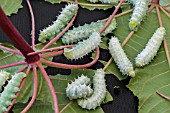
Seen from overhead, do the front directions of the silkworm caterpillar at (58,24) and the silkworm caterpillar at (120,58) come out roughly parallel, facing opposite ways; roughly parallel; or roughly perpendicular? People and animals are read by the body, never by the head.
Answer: roughly perpendicular

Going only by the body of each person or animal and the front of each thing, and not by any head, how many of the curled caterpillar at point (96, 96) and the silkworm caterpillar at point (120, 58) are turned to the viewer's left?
1

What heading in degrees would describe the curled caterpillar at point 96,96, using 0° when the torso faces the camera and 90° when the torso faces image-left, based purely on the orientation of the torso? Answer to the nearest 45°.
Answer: approximately 90°

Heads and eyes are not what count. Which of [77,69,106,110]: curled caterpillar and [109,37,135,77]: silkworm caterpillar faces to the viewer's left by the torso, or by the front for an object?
the curled caterpillar
